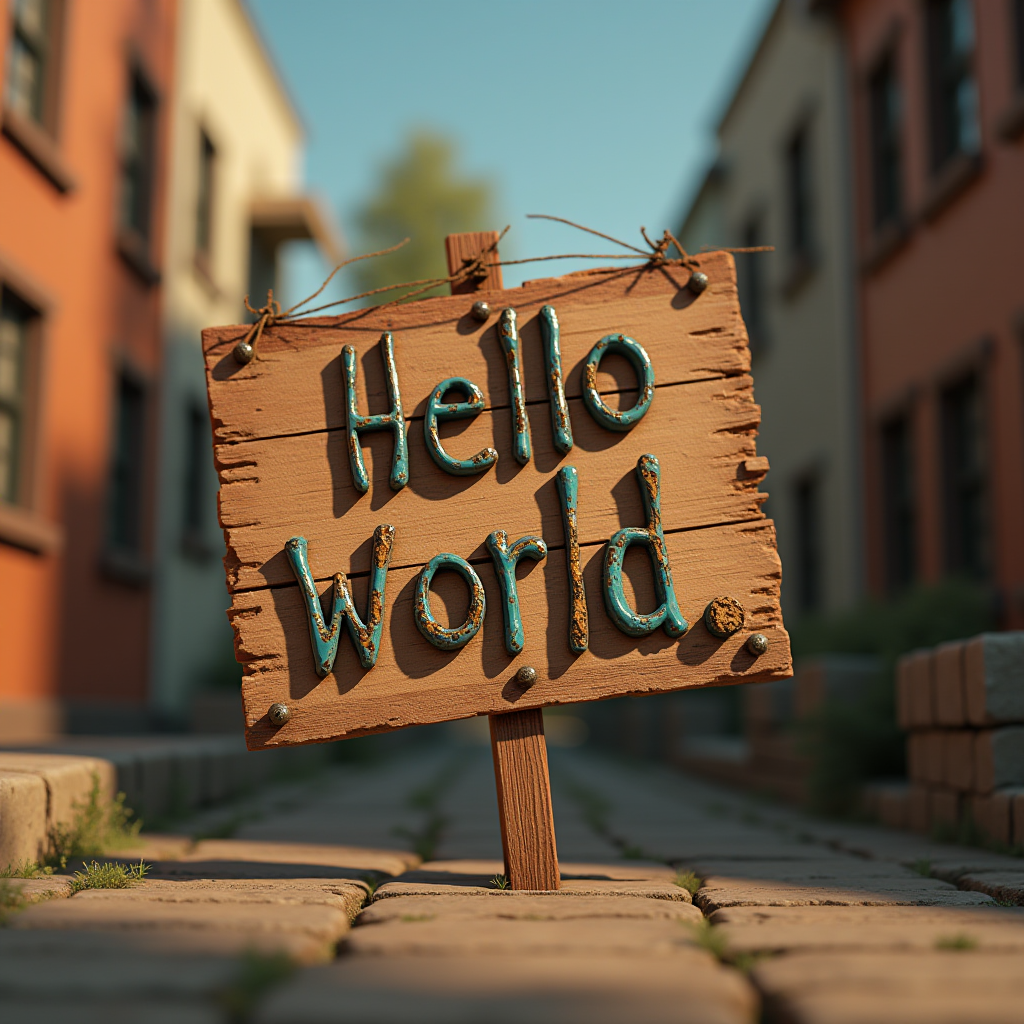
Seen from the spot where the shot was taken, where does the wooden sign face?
facing the viewer

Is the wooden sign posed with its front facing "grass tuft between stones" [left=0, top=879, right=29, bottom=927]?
no

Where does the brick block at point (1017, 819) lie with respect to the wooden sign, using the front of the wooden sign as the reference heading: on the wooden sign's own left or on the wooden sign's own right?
on the wooden sign's own left

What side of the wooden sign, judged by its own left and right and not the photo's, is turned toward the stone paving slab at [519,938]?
front

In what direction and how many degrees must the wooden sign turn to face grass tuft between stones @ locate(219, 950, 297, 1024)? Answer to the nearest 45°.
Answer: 0° — it already faces it

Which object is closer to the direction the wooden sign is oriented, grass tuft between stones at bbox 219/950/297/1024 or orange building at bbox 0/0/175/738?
the grass tuft between stones

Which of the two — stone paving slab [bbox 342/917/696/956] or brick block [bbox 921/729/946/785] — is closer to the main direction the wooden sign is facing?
the stone paving slab

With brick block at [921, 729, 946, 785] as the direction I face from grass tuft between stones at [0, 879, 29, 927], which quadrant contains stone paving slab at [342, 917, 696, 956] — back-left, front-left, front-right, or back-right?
front-right

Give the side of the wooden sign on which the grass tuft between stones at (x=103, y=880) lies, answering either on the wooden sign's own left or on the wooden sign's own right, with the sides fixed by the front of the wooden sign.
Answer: on the wooden sign's own right

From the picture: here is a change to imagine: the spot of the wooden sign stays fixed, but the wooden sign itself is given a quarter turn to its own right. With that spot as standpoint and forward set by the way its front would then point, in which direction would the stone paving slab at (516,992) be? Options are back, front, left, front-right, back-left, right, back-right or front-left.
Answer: left

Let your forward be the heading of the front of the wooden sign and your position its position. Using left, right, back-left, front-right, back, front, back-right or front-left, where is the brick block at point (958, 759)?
back-left

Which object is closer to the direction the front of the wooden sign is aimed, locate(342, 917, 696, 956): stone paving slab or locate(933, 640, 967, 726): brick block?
the stone paving slab

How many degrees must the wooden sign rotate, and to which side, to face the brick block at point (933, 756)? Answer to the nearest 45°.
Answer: approximately 135° to its left

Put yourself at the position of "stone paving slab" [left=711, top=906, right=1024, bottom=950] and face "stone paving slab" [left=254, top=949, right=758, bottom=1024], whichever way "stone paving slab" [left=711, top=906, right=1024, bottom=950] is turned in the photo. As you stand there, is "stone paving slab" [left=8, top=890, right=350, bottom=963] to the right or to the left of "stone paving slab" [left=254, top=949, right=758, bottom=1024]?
right
